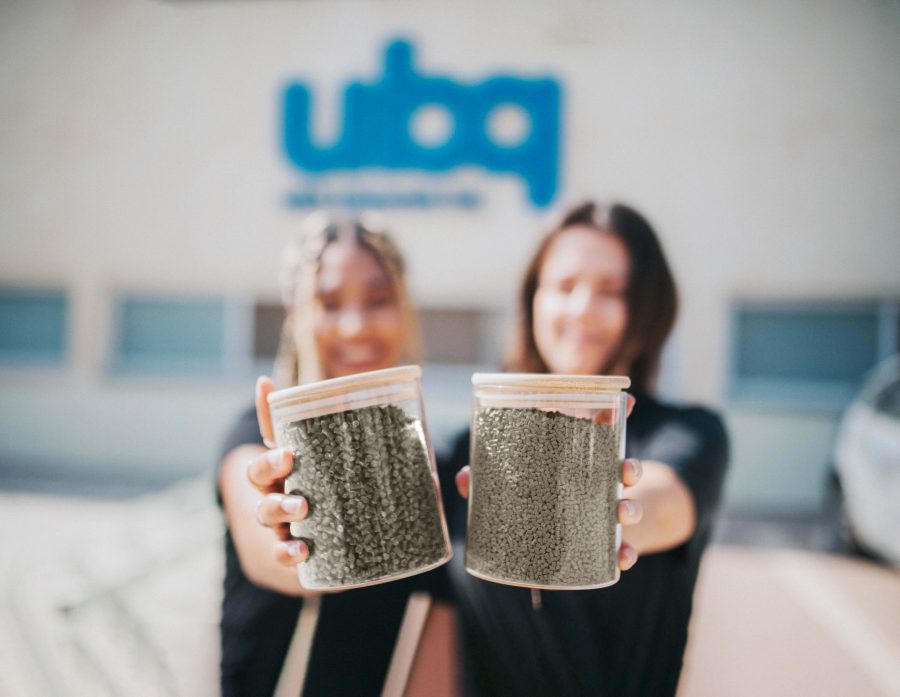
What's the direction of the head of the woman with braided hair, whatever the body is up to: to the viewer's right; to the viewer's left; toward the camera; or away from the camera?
toward the camera

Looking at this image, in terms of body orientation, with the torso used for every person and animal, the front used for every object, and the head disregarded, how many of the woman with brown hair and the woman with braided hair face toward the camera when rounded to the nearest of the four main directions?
2

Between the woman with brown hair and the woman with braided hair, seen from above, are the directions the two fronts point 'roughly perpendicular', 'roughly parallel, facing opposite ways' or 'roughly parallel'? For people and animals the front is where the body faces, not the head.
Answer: roughly parallel

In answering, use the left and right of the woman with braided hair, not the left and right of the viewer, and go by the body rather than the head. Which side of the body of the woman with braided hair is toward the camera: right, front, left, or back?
front

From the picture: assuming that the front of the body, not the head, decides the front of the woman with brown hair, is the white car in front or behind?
behind

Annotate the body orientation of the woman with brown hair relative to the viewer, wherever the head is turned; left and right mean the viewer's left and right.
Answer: facing the viewer

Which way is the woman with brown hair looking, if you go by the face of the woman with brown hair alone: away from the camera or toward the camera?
toward the camera
